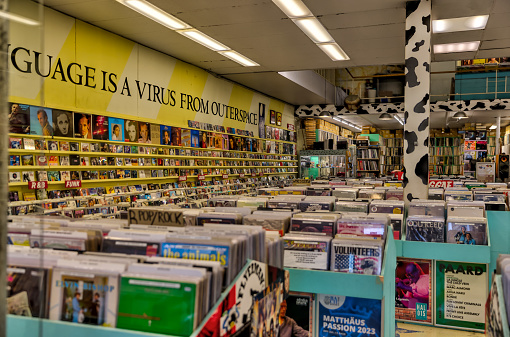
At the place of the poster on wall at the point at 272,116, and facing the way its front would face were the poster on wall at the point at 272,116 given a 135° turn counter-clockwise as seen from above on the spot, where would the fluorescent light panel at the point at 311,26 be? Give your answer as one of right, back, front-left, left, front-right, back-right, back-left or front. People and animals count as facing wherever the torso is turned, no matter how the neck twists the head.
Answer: back

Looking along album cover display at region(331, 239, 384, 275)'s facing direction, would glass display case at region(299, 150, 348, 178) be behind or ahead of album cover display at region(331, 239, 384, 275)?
behind

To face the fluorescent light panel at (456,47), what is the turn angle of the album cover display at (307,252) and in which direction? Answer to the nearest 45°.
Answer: approximately 135° to its left

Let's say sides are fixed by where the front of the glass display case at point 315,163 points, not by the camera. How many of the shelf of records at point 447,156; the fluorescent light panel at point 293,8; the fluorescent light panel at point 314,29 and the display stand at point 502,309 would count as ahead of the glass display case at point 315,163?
3

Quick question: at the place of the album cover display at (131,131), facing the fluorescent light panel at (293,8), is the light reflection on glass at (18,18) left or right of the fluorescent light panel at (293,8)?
right

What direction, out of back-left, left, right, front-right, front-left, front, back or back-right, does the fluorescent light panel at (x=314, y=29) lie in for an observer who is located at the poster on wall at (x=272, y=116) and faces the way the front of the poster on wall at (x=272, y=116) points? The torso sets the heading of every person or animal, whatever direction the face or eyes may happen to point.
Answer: front-right

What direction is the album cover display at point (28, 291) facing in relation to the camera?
toward the camera

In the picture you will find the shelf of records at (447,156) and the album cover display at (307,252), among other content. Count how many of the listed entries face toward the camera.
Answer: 2

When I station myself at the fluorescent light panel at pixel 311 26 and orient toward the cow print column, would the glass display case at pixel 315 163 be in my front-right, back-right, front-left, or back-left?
back-left

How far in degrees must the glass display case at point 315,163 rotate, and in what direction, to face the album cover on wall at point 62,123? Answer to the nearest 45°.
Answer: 0° — it already faces it

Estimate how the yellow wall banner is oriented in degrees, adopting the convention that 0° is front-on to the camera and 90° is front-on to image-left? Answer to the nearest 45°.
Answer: approximately 315°

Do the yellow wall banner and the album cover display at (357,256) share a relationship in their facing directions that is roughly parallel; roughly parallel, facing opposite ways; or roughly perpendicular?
roughly perpendicular

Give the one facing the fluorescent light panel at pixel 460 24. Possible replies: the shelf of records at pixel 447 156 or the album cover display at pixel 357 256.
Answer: the shelf of records

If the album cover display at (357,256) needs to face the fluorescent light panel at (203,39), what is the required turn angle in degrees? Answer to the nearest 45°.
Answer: approximately 135° to its right

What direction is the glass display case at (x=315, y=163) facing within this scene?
toward the camera
